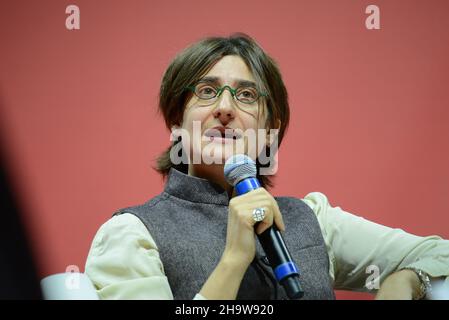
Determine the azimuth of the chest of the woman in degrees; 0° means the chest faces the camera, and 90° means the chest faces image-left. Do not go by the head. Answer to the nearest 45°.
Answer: approximately 0°
